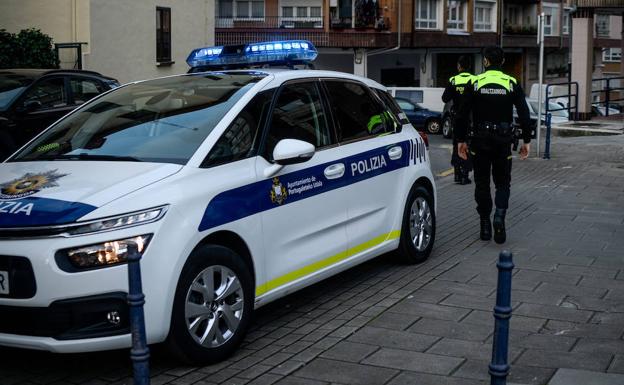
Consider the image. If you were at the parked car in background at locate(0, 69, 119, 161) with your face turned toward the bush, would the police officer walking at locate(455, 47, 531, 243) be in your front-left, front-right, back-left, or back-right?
back-right

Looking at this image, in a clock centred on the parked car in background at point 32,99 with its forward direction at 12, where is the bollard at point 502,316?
The bollard is roughly at 10 o'clock from the parked car in background.

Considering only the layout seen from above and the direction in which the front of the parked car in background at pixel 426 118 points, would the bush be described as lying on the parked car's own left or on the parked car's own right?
on the parked car's own right

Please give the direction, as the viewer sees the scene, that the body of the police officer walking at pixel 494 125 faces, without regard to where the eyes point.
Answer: away from the camera

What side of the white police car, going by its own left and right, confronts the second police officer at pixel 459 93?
back

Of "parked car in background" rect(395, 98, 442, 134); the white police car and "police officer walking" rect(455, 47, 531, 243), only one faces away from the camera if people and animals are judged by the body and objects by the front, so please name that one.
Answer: the police officer walking

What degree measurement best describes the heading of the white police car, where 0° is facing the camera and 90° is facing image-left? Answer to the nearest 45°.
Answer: approximately 45°

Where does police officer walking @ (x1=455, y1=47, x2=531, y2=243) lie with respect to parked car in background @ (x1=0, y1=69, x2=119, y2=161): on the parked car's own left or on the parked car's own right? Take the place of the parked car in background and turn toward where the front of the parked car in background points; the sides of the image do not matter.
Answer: on the parked car's own left

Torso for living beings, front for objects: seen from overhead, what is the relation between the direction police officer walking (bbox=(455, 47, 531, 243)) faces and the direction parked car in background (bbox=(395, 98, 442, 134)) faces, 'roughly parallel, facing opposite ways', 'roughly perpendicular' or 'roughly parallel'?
roughly perpendicular
